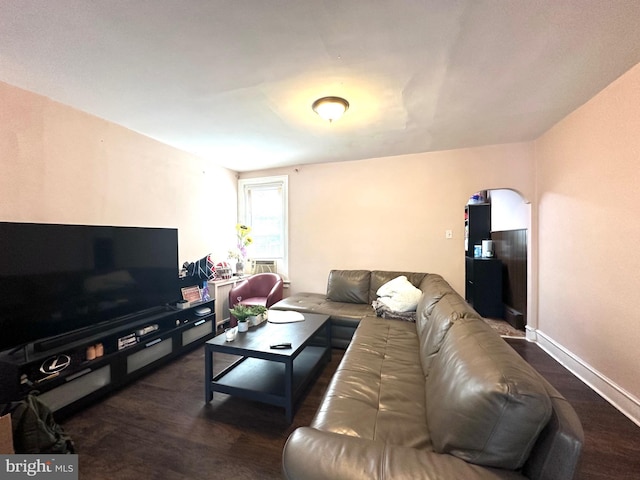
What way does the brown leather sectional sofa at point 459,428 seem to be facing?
to the viewer's left

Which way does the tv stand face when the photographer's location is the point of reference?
facing the viewer and to the right of the viewer

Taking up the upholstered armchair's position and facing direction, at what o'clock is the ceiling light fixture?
The ceiling light fixture is roughly at 10 o'clock from the upholstered armchair.

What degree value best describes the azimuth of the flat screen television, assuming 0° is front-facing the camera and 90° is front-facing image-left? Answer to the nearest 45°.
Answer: approximately 315°

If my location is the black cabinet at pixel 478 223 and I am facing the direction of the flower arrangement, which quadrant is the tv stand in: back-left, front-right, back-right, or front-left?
front-left

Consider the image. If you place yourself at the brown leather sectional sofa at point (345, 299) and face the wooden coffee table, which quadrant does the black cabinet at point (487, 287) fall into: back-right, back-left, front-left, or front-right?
back-left

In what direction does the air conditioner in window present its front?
toward the camera

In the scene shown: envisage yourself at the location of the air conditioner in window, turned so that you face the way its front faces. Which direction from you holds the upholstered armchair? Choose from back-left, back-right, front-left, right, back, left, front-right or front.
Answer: front

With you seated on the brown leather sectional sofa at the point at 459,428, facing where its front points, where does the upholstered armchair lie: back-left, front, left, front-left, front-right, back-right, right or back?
front-right

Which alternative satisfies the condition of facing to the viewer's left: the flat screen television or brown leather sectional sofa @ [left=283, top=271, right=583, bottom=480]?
the brown leather sectional sofa

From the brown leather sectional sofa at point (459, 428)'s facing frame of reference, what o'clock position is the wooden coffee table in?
The wooden coffee table is roughly at 1 o'clock from the brown leather sectional sofa.

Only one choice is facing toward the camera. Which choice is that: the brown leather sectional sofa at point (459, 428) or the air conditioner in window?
the air conditioner in window

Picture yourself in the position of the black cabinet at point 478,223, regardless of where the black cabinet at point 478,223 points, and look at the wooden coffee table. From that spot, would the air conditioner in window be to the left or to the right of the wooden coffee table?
right

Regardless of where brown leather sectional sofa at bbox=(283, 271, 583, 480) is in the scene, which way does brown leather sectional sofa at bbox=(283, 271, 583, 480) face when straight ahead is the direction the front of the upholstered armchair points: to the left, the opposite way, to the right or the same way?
to the right
